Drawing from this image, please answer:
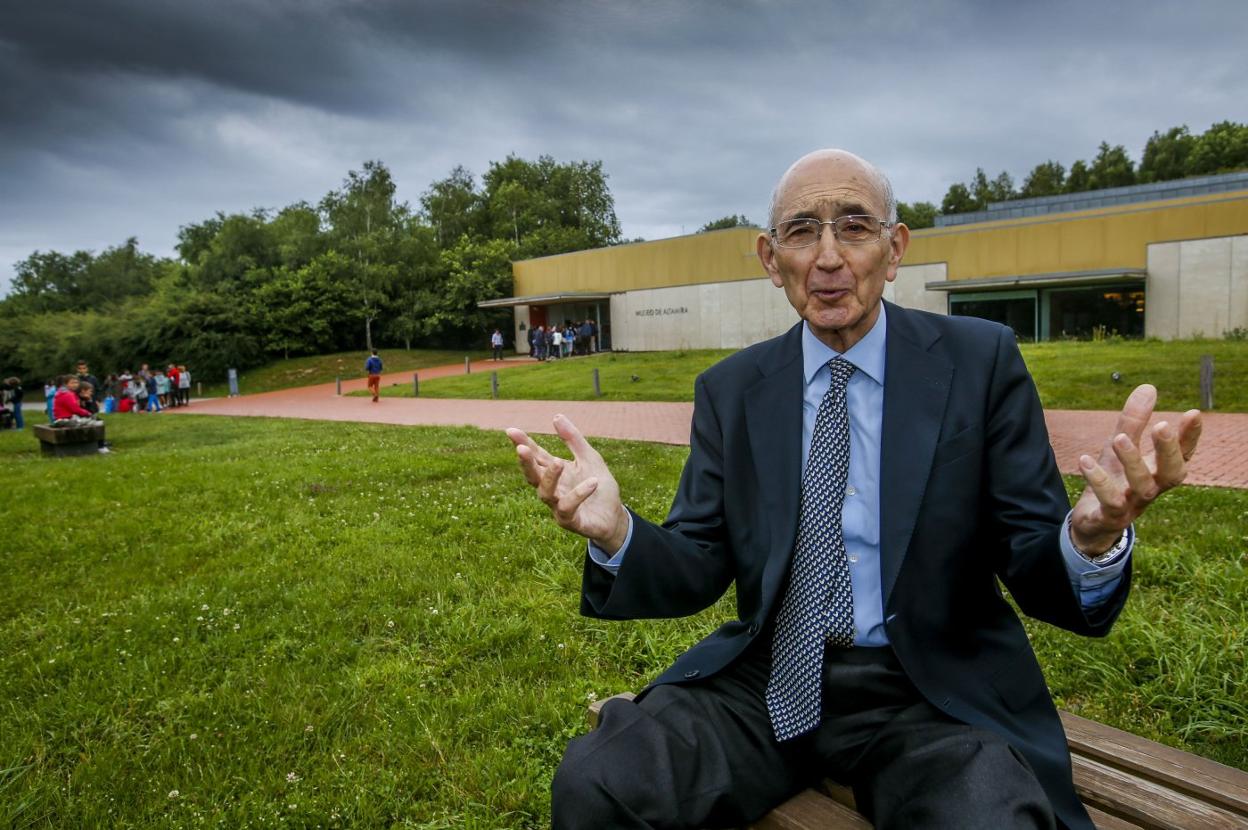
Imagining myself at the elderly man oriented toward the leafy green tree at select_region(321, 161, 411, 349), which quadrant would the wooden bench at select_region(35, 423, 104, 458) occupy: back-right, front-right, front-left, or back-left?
front-left

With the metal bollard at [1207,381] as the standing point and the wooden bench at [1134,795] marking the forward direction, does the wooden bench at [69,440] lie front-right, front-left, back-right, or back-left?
front-right

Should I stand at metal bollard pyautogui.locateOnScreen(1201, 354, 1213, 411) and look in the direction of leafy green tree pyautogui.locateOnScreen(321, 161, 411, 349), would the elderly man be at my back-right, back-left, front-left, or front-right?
back-left

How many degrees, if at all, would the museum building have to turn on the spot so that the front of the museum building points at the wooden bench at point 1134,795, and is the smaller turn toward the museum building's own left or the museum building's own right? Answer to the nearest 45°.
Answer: approximately 45° to the museum building's own left

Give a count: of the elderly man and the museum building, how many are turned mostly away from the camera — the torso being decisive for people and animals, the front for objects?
0

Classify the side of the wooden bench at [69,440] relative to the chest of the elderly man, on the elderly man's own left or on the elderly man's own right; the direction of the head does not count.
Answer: on the elderly man's own right

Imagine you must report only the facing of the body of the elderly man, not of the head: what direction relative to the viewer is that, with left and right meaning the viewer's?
facing the viewer

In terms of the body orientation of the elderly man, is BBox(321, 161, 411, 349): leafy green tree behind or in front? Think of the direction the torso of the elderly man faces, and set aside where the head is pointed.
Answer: behind
